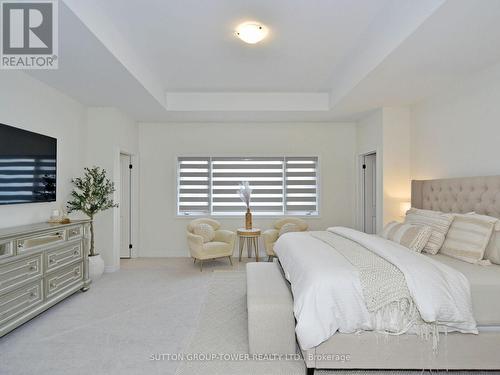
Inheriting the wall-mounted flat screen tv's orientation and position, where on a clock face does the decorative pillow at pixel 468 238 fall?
The decorative pillow is roughly at 12 o'clock from the wall-mounted flat screen tv.

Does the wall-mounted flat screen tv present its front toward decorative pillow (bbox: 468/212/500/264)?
yes

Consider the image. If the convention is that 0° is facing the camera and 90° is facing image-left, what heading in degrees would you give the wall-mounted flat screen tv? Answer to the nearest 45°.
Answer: approximately 315°

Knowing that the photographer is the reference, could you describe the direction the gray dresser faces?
facing the viewer and to the right of the viewer

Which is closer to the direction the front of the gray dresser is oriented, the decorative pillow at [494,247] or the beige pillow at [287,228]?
the decorative pillow

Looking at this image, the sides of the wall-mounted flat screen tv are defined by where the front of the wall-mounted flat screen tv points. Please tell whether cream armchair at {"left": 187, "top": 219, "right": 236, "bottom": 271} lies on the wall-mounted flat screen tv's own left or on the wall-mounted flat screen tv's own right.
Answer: on the wall-mounted flat screen tv's own left

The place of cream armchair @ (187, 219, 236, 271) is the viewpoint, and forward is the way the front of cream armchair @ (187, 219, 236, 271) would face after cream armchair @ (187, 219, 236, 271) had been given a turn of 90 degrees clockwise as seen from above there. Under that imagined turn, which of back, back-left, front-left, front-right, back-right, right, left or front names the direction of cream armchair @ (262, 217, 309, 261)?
back-left

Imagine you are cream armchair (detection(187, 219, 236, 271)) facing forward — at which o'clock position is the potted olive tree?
The potted olive tree is roughly at 4 o'clock from the cream armchair.

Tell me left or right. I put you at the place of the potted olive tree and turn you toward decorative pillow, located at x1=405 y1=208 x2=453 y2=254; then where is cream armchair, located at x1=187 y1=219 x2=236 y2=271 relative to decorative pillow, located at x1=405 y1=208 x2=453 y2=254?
left

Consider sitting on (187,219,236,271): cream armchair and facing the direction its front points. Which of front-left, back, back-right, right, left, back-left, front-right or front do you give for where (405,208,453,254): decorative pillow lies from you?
front

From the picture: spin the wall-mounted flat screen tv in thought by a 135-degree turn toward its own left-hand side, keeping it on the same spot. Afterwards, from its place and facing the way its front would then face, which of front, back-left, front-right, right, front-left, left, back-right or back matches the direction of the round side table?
right

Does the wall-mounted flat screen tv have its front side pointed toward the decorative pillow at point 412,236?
yes

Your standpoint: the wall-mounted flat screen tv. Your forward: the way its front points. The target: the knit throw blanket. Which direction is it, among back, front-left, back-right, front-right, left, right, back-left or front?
front

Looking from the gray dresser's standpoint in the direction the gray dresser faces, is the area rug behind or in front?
in front

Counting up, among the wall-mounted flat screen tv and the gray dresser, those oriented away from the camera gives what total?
0

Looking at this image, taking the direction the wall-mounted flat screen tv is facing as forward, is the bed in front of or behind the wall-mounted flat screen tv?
in front

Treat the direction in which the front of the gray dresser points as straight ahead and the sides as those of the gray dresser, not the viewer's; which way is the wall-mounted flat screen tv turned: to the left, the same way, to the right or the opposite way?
the same way
